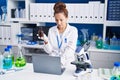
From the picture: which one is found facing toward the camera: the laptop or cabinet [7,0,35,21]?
the cabinet

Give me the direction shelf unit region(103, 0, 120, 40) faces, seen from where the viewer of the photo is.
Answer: facing the viewer

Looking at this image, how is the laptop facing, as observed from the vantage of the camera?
facing away from the viewer and to the right of the viewer

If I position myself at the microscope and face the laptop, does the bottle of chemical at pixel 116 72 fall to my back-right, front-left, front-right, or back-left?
back-left

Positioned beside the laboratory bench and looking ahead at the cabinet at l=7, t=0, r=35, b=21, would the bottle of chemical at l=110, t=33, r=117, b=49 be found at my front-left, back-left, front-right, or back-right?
front-right

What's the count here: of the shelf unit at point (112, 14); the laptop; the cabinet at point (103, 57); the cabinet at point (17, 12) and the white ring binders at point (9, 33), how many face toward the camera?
4

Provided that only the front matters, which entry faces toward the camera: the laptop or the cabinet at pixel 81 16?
the cabinet

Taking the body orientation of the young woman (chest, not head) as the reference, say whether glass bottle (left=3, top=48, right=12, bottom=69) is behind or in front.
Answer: in front

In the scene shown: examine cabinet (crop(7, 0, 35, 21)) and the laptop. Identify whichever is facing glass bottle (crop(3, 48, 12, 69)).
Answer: the cabinet

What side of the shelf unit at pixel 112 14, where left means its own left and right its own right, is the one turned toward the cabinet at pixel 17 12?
right

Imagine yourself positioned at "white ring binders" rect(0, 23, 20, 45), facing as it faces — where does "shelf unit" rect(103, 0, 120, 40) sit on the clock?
The shelf unit is roughly at 10 o'clock from the white ring binders.

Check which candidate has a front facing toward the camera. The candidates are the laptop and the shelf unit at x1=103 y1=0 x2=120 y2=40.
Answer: the shelf unit

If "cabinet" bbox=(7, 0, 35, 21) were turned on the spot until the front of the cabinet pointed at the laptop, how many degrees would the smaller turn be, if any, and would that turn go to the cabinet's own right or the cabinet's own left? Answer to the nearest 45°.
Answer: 0° — it already faces it

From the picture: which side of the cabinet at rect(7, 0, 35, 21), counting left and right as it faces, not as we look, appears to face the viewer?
front

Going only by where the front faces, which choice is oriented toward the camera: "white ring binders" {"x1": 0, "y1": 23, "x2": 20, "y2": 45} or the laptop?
the white ring binders

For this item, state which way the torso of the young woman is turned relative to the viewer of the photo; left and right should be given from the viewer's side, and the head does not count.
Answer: facing the viewer and to the left of the viewer
